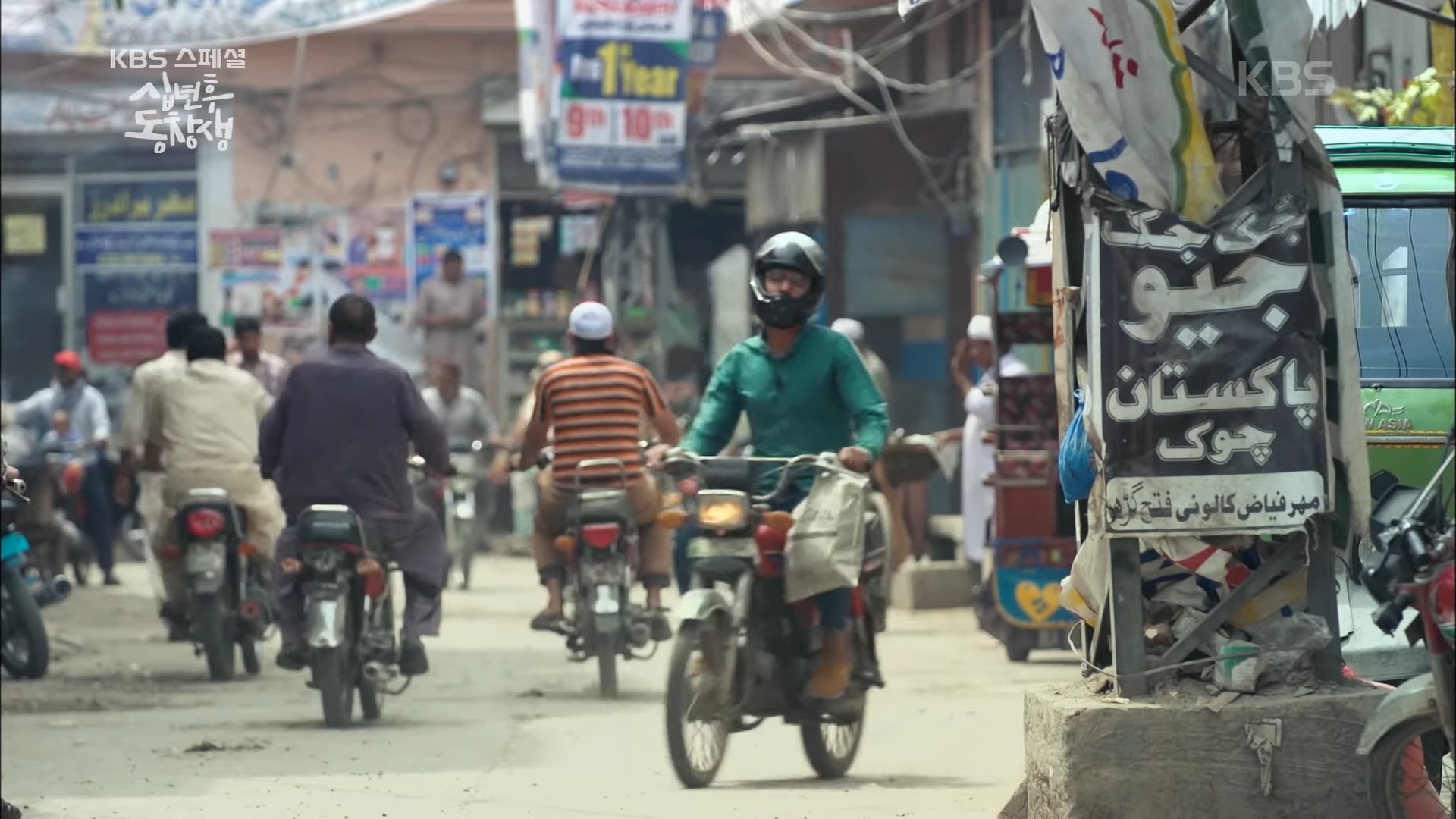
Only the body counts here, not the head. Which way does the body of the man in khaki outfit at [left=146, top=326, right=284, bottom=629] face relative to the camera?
away from the camera

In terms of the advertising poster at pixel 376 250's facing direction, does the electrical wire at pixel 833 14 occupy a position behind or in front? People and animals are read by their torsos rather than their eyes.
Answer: in front

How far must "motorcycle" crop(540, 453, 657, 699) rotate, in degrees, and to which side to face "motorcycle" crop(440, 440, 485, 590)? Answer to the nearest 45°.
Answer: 0° — it already faces it

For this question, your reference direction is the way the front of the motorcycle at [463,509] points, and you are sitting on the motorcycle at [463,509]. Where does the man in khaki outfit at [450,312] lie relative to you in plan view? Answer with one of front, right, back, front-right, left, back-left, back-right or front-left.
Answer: back

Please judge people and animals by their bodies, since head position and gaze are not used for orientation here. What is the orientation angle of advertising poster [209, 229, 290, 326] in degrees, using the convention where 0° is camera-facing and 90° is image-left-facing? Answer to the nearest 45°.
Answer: approximately 0°

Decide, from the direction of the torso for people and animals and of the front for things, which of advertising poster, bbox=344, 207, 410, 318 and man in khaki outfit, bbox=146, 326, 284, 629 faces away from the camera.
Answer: the man in khaki outfit
